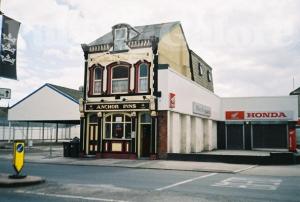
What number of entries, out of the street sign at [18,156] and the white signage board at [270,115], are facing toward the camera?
2

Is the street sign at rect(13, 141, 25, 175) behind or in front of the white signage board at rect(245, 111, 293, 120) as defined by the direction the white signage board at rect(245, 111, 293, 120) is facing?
in front

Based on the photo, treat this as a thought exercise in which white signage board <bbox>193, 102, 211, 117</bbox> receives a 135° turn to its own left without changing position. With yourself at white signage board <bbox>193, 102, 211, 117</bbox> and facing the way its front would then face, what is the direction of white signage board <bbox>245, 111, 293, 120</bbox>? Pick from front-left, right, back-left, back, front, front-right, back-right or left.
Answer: front-right

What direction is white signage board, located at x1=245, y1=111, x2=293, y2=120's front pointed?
toward the camera

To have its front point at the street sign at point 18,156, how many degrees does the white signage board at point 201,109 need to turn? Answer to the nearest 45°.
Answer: approximately 45° to its right

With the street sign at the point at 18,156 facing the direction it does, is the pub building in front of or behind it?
behind

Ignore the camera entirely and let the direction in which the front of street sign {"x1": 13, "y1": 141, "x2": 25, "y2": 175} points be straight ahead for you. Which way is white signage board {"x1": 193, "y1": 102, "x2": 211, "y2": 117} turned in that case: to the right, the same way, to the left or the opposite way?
the same way

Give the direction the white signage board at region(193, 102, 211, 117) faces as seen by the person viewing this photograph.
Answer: facing the viewer and to the right of the viewer

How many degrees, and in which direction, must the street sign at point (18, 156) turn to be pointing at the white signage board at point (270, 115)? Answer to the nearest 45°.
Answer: approximately 135° to its left

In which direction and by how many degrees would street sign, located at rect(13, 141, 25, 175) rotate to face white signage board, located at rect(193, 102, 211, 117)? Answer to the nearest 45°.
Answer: approximately 135° to its left

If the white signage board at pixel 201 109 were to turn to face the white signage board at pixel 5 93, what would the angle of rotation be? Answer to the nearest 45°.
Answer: approximately 135° to its right
